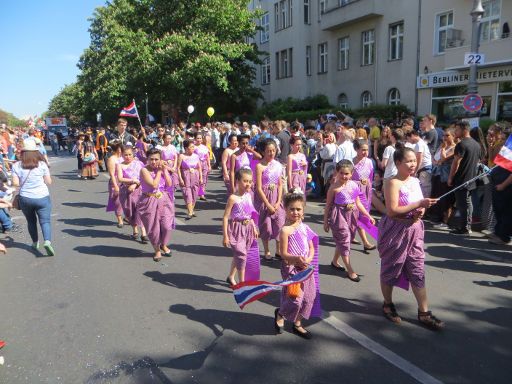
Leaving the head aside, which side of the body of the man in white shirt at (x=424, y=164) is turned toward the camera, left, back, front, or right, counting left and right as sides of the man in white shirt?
left

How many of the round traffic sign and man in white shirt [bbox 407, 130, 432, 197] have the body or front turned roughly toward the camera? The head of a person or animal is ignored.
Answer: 1

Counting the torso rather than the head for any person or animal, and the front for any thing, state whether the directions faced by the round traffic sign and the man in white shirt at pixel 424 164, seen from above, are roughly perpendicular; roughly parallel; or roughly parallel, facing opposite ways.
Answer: roughly perpendicular

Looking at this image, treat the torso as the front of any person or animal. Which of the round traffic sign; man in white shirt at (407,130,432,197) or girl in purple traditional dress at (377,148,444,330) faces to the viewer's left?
the man in white shirt

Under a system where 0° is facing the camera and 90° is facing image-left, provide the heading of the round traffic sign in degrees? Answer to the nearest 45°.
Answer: approximately 0°

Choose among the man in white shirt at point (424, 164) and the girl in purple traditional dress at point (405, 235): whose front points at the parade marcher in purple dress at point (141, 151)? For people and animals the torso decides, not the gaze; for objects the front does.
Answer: the man in white shirt

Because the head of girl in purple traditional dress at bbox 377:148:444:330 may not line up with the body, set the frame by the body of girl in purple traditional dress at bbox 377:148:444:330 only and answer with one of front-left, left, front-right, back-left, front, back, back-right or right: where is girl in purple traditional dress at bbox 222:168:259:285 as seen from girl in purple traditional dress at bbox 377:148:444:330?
back-right

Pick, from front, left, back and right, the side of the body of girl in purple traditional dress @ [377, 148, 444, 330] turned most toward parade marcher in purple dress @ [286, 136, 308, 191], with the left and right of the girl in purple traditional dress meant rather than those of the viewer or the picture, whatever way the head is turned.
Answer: back

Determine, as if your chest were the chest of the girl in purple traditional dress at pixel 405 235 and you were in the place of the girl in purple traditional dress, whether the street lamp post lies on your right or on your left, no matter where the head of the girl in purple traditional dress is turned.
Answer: on your left

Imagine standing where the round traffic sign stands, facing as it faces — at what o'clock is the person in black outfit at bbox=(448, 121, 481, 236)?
The person in black outfit is roughly at 12 o'clock from the round traffic sign.
